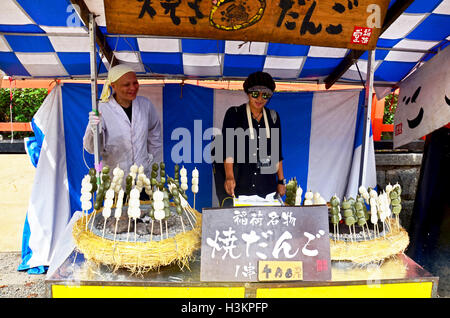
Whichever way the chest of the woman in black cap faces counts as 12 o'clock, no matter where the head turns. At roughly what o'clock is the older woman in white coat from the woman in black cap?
The older woman in white coat is roughly at 3 o'clock from the woman in black cap.

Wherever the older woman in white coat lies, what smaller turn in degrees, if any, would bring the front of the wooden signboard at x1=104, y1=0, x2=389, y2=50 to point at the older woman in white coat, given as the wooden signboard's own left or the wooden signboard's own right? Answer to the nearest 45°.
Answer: approximately 135° to the wooden signboard's own right

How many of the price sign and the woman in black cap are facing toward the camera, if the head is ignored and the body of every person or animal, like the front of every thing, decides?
2

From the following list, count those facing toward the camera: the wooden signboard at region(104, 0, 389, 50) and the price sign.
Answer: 2

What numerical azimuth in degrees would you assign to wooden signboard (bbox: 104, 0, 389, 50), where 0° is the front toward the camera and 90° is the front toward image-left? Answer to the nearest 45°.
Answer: approximately 0°
